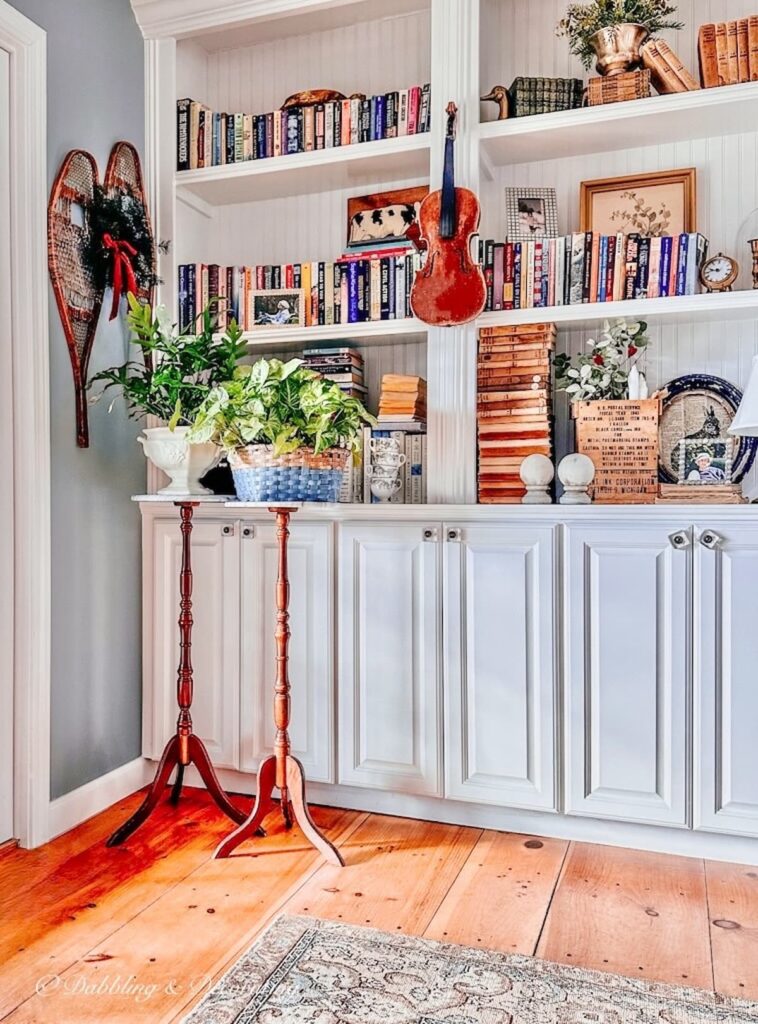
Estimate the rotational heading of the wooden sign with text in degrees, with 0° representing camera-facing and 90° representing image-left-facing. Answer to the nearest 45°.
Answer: approximately 0°

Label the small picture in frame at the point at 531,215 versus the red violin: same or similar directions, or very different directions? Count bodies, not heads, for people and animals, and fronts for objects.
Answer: same or similar directions

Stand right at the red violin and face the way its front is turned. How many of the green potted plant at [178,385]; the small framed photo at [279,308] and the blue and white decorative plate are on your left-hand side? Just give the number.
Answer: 1

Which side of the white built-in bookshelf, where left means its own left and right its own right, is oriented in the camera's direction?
front

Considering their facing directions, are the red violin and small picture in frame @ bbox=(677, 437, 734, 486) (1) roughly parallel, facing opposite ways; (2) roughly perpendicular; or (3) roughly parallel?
roughly parallel

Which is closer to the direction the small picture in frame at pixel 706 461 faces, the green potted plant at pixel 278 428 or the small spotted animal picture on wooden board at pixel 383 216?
the green potted plant

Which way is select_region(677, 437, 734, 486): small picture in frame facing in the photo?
toward the camera

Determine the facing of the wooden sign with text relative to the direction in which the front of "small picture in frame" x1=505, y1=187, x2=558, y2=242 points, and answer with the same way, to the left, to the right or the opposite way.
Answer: the same way

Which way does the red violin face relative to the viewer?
toward the camera

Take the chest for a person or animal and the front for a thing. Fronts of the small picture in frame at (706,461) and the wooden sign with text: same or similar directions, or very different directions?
same or similar directions

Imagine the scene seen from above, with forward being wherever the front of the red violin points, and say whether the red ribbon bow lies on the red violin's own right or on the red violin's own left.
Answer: on the red violin's own right

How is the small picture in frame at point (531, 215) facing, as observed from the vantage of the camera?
facing the viewer

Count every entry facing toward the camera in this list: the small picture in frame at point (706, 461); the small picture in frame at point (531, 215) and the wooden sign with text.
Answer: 3

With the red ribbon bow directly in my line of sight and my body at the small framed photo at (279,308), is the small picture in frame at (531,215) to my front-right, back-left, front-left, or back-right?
back-left

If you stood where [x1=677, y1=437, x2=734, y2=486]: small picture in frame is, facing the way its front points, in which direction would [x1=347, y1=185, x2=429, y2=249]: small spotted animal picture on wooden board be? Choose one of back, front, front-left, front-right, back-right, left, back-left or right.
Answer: right
